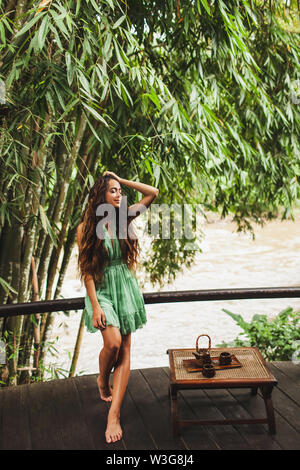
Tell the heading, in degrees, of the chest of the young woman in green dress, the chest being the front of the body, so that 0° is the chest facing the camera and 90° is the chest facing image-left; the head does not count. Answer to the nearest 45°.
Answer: approximately 0°

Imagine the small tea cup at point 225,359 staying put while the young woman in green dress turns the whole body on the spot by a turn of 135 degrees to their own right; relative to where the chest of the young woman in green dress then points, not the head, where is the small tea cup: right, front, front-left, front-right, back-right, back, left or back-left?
back-right

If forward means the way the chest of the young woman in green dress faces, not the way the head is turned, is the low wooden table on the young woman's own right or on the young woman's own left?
on the young woman's own left
